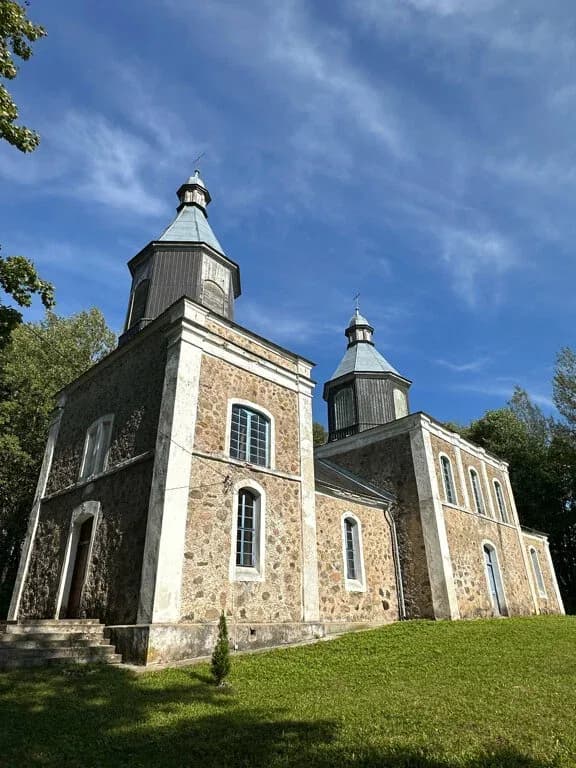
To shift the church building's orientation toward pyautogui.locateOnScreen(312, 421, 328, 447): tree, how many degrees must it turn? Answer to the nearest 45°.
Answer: approximately 135° to its right

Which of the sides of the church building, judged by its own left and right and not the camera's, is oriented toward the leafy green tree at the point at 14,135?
front

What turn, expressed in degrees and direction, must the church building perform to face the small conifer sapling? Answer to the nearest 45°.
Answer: approximately 45° to its left

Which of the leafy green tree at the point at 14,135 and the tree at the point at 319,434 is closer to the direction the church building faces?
the leafy green tree

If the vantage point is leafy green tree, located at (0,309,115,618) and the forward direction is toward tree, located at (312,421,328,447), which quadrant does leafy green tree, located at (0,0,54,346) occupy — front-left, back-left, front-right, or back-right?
back-right

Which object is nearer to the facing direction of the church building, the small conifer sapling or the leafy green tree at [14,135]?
the leafy green tree

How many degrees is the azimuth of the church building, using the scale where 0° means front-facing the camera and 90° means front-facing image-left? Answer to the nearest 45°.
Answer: approximately 45°

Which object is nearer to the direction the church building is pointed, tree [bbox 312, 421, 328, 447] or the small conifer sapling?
the small conifer sapling

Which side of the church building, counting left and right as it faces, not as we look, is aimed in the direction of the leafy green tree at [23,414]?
right
